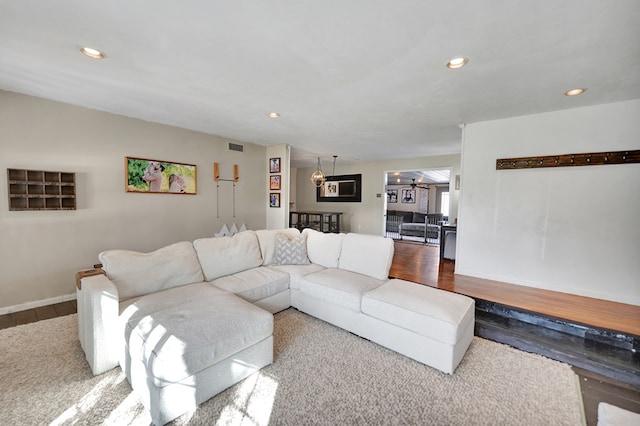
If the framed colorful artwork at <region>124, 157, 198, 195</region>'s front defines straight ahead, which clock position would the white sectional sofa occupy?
The white sectional sofa is roughly at 1 o'clock from the framed colorful artwork.

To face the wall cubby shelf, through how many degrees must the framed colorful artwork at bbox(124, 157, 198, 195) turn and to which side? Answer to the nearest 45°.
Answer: approximately 135° to its right

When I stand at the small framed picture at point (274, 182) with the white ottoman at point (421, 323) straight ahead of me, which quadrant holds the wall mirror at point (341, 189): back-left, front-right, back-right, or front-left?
back-left

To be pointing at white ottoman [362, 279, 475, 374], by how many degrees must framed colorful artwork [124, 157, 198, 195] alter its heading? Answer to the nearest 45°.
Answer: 0° — it already faces it

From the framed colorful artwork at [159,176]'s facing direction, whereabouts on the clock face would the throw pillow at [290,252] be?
The throw pillow is roughly at 12 o'clock from the framed colorful artwork.

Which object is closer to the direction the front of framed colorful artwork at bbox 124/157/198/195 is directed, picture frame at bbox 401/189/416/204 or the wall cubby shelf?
the picture frame

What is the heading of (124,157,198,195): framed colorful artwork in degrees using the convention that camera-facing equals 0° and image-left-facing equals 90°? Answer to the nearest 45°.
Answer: approximately 315°

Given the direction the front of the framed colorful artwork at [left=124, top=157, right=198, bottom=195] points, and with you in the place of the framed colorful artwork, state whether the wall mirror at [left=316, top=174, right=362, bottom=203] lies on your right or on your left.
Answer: on your left

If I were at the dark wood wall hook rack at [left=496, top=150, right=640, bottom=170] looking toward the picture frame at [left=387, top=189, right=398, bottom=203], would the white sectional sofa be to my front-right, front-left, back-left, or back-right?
back-left
